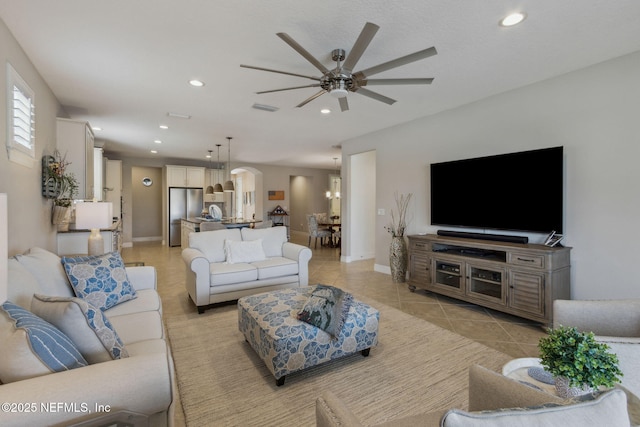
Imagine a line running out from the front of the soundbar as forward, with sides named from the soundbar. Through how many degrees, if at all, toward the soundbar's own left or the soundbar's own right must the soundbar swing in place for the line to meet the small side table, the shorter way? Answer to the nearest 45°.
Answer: approximately 45° to the soundbar's own left

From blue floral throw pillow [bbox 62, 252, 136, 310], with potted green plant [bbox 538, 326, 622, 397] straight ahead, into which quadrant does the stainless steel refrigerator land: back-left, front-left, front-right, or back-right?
back-left

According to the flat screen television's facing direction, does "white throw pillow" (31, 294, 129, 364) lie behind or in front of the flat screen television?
in front

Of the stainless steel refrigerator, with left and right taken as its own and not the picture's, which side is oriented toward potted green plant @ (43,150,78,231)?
front

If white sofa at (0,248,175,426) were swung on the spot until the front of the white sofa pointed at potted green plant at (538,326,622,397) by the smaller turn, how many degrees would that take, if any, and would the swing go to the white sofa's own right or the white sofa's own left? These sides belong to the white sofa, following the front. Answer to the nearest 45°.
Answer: approximately 45° to the white sofa's own right

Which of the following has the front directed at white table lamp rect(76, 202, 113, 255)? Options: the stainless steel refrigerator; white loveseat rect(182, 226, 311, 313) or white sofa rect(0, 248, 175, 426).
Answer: the stainless steel refrigerator

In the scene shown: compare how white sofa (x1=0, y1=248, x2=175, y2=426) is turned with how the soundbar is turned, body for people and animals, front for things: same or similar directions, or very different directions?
very different directions

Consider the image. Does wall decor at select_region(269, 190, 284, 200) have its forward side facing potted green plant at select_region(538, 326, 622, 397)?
yes

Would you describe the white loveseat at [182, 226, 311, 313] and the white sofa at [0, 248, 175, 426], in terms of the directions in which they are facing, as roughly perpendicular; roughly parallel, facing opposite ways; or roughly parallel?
roughly perpendicular

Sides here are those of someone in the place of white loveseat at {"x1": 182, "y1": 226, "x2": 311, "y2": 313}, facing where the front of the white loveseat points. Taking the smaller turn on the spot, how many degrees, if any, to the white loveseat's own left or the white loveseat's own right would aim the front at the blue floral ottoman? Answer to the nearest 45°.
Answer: approximately 45° to the white loveseat's own right

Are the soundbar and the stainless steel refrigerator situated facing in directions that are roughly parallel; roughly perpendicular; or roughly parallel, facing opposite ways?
roughly perpendicular

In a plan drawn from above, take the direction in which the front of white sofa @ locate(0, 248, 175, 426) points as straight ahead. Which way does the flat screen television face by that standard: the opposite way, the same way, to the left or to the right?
the opposite way

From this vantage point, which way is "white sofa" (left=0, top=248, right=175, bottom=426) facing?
to the viewer's right
